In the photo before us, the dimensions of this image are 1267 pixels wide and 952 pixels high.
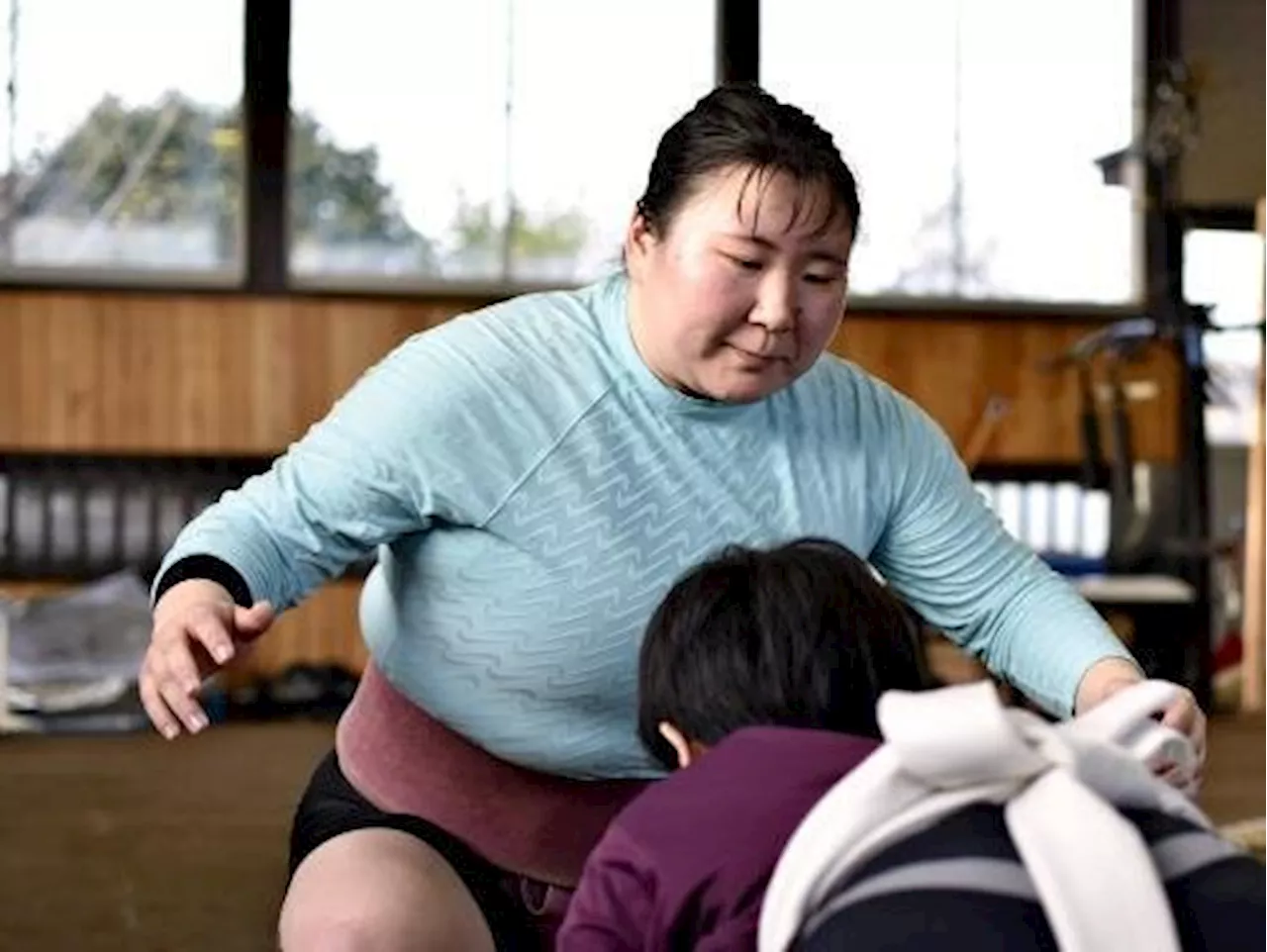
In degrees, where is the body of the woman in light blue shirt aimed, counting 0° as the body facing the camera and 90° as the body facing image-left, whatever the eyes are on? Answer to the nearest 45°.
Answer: approximately 315°

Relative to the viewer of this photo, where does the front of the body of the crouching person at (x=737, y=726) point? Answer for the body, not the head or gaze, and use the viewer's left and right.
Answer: facing away from the viewer and to the left of the viewer

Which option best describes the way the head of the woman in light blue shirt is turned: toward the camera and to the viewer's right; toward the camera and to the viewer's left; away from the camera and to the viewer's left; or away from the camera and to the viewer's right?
toward the camera and to the viewer's right

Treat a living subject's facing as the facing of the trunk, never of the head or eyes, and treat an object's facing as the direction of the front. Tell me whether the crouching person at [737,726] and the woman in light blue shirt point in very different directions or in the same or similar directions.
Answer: very different directions

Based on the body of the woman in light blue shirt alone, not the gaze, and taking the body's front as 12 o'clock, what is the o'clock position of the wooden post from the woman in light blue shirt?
The wooden post is roughly at 8 o'clock from the woman in light blue shirt.
